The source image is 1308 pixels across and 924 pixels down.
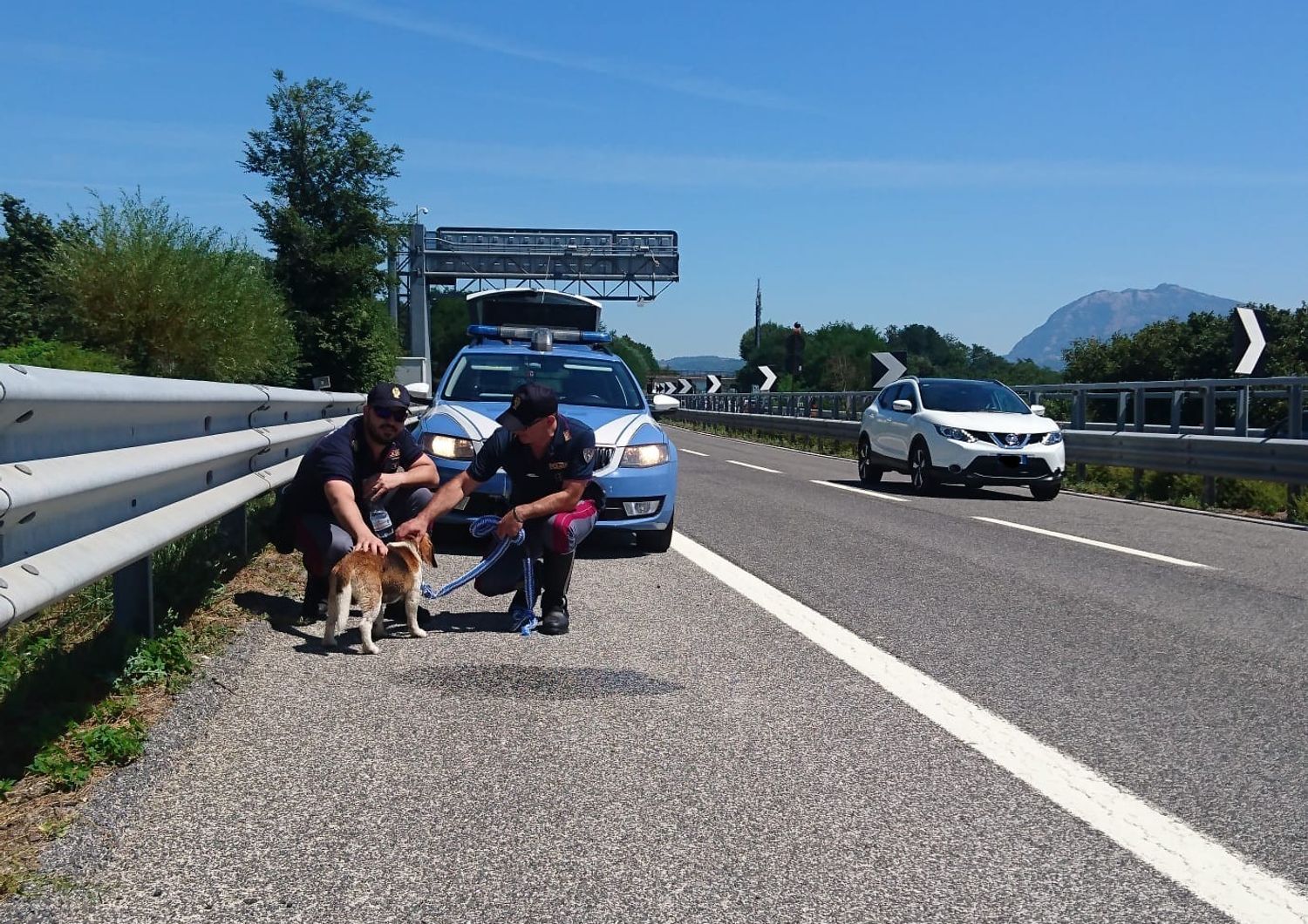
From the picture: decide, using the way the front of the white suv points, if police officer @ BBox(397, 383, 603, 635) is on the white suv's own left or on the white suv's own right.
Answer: on the white suv's own right

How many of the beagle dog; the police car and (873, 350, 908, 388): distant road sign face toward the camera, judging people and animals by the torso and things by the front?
2

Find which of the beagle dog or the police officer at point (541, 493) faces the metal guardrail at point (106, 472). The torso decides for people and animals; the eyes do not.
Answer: the police officer

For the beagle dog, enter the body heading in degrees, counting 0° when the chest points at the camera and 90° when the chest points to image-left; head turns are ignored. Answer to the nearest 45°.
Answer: approximately 225°

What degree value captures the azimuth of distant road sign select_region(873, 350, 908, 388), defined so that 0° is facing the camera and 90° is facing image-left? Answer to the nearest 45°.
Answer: approximately 0°
